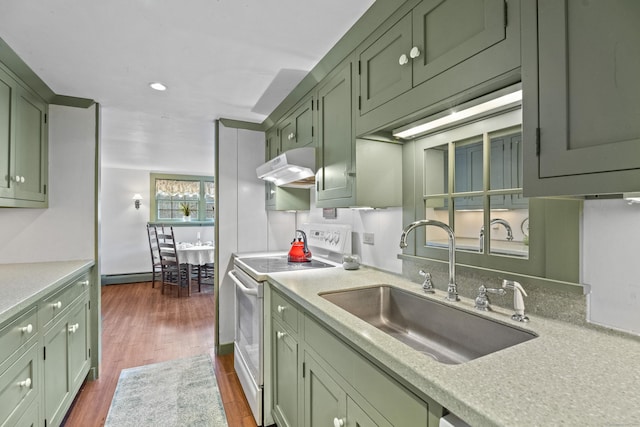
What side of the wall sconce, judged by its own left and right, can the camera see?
front

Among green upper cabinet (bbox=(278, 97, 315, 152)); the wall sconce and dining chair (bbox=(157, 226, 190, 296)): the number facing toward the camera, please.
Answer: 1

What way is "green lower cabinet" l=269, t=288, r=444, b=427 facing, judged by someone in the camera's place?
facing the viewer and to the left of the viewer

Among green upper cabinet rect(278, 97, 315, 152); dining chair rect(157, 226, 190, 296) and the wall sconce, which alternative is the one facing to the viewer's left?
the green upper cabinet

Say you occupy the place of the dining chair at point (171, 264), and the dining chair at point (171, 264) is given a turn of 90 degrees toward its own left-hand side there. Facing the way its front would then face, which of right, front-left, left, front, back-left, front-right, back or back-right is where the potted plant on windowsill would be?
front-right

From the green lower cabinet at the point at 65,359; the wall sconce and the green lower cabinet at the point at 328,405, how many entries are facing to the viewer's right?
1

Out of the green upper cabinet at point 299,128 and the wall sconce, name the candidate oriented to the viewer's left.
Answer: the green upper cabinet

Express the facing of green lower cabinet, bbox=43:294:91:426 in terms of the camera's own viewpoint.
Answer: facing to the right of the viewer

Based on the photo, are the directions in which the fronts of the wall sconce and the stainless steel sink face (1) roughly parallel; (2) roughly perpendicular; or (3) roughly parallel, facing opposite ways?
roughly perpendicular

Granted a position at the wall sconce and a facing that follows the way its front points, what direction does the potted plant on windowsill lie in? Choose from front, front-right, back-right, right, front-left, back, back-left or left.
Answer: left

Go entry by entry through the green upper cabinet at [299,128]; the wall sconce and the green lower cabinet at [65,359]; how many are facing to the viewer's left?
1

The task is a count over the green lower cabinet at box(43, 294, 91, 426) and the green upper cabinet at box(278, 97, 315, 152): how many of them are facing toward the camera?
0
